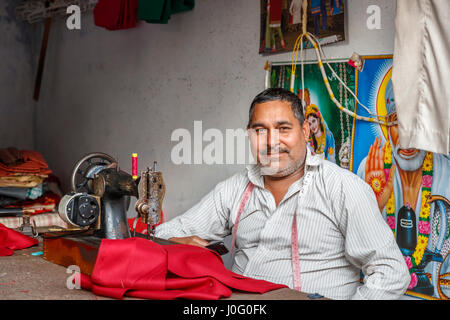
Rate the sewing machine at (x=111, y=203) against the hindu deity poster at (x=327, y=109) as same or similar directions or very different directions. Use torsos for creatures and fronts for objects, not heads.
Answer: very different directions

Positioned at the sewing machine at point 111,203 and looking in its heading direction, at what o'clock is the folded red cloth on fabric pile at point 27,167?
The folded red cloth on fabric pile is roughly at 10 o'clock from the sewing machine.

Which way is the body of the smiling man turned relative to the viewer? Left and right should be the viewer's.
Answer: facing the viewer and to the left of the viewer

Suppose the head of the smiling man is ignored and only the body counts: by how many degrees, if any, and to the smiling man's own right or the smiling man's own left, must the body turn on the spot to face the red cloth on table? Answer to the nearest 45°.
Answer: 0° — they already face it

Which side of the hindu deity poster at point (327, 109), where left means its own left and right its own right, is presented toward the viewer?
front

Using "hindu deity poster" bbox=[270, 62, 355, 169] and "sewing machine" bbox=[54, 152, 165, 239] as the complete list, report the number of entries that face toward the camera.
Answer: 1

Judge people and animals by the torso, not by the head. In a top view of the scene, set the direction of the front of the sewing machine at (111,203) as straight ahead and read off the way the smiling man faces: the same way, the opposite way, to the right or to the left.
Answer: the opposite way

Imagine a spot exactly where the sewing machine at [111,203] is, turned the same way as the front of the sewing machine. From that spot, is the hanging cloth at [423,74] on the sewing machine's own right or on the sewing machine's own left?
on the sewing machine's own right

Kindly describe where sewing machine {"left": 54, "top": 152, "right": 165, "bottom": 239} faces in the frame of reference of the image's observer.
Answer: facing away from the viewer and to the right of the viewer

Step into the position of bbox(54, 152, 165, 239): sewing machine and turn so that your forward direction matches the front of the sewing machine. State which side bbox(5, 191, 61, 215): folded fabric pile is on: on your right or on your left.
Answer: on your left

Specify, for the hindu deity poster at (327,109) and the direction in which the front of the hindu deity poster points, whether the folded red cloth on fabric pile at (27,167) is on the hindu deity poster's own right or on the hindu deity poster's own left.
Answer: on the hindu deity poster's own right
